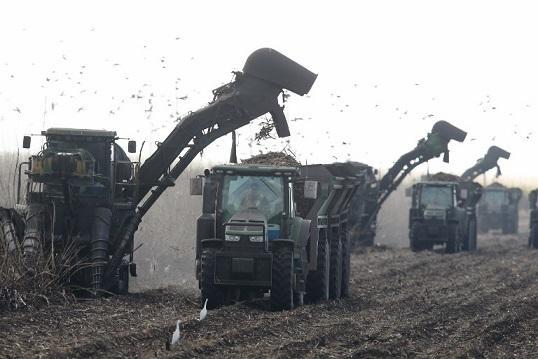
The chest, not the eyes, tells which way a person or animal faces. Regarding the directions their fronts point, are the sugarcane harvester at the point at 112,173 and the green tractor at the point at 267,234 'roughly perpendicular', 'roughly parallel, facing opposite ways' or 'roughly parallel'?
roughly parallel

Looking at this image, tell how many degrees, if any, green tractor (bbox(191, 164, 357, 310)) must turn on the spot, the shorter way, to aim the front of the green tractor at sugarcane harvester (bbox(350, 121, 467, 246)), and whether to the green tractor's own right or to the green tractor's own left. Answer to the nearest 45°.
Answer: approximately 180°

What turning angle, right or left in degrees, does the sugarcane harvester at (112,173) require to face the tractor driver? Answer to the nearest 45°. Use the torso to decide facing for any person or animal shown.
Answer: approximately 45° to its left

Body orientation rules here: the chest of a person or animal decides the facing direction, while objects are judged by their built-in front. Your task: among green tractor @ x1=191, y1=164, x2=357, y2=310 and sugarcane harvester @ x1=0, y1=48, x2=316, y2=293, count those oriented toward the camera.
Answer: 2

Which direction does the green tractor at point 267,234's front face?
toward the camera
